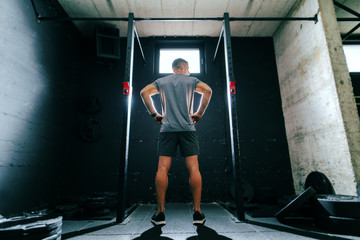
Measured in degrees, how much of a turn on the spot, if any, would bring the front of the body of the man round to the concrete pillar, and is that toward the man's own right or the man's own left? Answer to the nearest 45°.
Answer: approximately 90° to the man's own right

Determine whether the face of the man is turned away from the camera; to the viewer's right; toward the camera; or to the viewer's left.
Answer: away from the camera

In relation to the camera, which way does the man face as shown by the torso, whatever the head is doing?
away from the camera

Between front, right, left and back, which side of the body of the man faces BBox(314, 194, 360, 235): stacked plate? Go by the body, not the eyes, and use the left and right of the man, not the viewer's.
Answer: right
